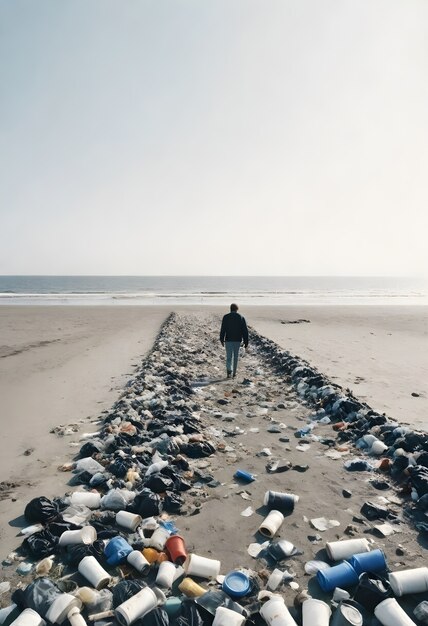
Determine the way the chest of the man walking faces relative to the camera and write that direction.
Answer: away from the camera

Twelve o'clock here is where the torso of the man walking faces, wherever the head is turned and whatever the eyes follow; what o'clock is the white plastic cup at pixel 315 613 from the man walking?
The white plastic cup is roughly at 6 o'clock from the man walking.

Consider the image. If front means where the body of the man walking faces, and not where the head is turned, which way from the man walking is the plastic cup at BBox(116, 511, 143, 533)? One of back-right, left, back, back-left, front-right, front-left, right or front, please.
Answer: back

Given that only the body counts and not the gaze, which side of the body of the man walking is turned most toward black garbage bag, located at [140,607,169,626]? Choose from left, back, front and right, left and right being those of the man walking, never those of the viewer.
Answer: back

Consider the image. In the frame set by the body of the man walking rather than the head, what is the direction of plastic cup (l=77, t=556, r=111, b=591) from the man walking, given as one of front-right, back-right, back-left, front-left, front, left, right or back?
back

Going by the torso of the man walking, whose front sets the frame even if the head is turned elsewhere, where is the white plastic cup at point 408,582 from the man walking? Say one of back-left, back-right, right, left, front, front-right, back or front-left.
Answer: back

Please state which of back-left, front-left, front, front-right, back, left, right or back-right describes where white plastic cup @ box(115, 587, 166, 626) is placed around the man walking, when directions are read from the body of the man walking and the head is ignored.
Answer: back

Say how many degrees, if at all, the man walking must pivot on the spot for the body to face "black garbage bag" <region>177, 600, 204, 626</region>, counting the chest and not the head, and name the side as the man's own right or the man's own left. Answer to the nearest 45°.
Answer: approximately 180°
